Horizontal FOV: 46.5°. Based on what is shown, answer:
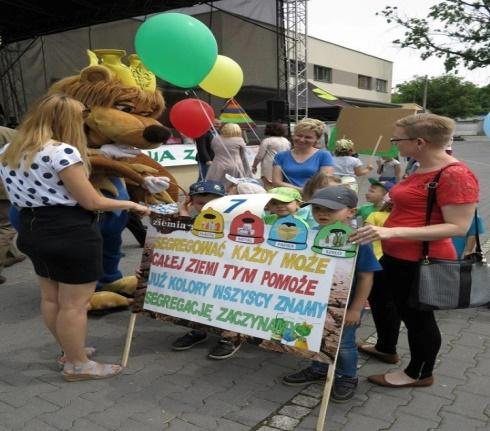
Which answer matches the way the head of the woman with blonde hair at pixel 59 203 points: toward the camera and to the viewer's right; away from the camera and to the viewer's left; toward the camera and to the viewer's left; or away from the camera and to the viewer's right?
away from the camera and to the viewer's right

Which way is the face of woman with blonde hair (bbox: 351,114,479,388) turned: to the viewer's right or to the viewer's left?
to the viewer's left

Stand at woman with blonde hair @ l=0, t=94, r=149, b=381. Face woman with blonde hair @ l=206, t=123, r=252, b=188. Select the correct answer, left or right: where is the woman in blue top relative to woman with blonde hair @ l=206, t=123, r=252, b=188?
right

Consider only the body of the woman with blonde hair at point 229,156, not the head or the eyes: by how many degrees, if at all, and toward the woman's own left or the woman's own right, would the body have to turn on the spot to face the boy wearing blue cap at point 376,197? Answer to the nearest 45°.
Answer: approximately 135° to the woman's own right

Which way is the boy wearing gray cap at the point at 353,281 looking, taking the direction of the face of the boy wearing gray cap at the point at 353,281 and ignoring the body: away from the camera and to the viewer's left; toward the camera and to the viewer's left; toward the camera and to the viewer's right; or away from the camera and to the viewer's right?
toward the camera and to the viewer's left

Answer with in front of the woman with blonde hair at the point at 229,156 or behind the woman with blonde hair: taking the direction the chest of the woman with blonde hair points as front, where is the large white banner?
behind

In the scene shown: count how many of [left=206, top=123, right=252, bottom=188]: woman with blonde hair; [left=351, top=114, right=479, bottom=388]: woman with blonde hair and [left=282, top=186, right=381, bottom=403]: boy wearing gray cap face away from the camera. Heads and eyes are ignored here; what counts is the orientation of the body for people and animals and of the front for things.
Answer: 1

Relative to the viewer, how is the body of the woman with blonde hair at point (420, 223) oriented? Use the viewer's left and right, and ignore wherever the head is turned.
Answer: facing to the left of the viewer

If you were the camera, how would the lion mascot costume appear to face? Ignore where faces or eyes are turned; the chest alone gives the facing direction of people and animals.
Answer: facing the viewer and to the right of the viewer

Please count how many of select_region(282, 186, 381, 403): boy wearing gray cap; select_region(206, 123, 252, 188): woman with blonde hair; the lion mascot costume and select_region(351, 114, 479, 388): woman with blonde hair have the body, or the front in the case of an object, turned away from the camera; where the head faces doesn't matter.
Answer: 1

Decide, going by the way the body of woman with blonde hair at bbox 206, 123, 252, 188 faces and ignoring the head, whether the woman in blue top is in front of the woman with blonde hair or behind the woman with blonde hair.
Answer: behind

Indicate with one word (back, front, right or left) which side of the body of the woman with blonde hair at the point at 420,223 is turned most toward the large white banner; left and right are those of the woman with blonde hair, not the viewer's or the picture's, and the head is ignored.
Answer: front

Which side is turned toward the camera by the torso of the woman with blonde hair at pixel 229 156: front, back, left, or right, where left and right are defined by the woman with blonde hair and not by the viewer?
back
